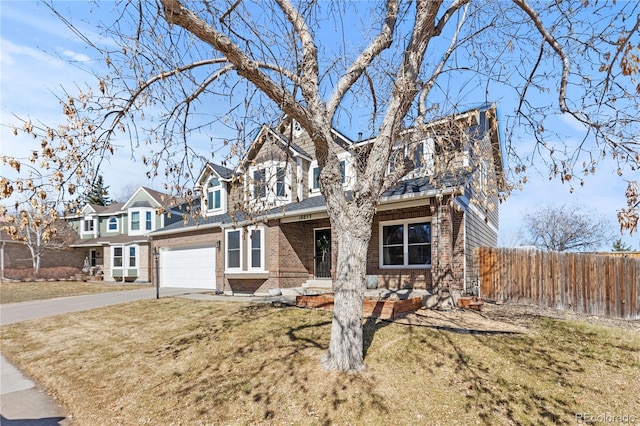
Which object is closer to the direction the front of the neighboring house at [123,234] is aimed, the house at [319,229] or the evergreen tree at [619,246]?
the house

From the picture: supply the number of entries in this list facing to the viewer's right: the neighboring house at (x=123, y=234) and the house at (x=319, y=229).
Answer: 0

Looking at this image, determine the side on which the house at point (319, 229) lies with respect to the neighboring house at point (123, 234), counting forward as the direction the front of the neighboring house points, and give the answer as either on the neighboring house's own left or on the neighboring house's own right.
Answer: on the neighboring house's own left

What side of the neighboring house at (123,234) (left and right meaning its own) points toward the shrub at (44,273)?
right

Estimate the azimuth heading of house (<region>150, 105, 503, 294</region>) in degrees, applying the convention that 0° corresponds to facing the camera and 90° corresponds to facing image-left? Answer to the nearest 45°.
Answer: approximately 45°

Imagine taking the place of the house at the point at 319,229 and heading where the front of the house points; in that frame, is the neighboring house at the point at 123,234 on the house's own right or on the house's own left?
on the house's own right

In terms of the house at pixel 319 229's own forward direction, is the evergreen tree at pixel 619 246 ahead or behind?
behind
